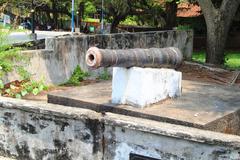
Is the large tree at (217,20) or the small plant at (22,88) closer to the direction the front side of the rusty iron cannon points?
the small plant

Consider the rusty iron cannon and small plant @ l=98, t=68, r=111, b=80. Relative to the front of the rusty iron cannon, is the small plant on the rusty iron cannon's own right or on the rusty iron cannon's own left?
on the rusty iron cannon's own right

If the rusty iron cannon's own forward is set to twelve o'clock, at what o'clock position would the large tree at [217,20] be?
The large tree is roughly at 5 o'clock from the rusty iron cannon.

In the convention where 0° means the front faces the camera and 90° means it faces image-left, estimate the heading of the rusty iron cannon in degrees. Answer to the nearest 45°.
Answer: approximately 45°
